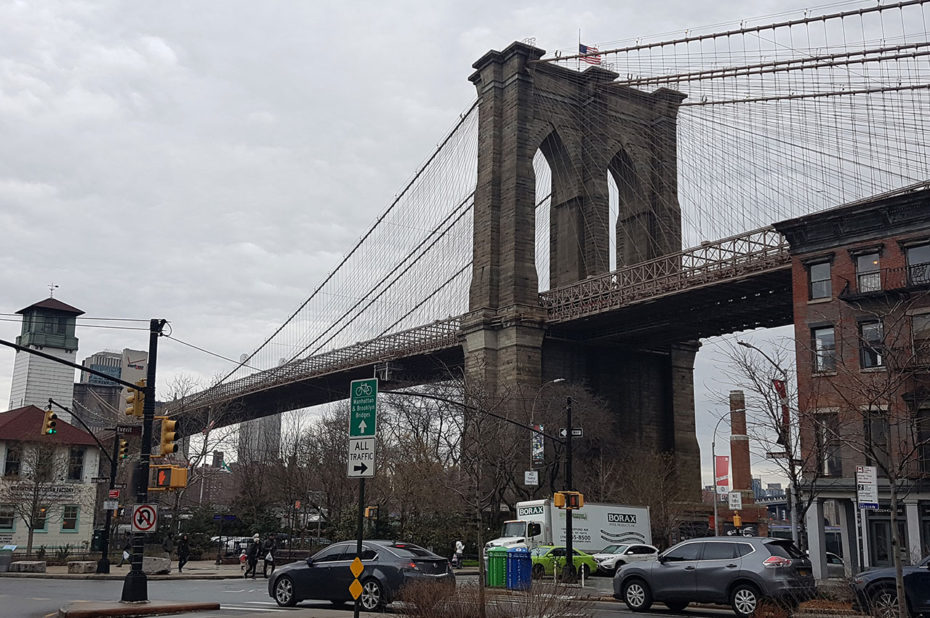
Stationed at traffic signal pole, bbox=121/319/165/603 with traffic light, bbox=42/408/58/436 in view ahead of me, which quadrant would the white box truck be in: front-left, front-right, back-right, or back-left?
front-right

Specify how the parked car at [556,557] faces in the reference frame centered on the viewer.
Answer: facing the viewer and to the left of the viewer

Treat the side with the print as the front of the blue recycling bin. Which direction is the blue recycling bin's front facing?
toward the camera

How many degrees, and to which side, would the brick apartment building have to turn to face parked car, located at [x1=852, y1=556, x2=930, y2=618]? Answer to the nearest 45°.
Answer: approximately 45° to its left

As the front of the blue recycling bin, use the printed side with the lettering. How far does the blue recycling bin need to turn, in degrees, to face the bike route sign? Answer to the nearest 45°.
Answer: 0° — it already faces it

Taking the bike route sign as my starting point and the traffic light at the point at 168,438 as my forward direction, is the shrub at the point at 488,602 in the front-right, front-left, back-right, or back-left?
back-right

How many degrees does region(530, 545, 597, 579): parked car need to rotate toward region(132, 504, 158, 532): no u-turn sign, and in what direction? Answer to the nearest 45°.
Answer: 0° — it already faces it

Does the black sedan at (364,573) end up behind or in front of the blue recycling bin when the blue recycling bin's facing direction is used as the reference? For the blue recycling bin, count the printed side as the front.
in front

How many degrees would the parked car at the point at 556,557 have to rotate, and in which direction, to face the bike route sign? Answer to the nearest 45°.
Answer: approximately 45° to its left

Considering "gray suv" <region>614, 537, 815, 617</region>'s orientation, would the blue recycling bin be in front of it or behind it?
in front
